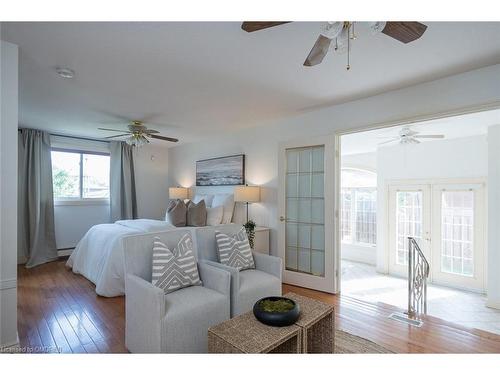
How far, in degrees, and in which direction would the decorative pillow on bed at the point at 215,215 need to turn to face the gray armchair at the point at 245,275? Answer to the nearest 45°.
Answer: approximately 45° to its left

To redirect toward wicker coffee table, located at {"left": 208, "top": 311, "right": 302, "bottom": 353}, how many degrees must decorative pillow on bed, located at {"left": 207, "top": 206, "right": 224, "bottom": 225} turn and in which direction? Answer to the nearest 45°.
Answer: approximately 45° to its left

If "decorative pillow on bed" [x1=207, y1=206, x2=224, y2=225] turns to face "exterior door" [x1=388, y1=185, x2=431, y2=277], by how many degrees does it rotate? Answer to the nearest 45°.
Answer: approximately 135° to its left

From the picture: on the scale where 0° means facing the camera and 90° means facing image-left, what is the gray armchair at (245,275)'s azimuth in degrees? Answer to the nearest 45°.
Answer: approximately 315°

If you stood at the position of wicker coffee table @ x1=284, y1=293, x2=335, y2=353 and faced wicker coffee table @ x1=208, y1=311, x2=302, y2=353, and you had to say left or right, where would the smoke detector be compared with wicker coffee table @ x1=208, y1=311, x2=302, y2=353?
right

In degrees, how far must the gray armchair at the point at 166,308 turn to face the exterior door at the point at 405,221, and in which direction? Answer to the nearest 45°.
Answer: approximately 90° to its left

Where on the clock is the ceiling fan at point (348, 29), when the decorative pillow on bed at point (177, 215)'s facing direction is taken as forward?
The ceiling fan is roughly at 10 o'clock from the decorative pillow on bed.
